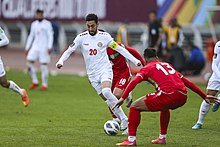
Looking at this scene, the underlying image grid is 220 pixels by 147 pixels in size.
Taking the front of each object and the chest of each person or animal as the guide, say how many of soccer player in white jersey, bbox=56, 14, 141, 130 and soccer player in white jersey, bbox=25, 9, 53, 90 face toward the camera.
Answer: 2

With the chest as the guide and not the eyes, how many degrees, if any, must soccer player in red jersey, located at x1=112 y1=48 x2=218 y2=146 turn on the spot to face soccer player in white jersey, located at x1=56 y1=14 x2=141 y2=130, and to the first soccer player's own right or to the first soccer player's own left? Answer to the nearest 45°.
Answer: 0° — they already face them

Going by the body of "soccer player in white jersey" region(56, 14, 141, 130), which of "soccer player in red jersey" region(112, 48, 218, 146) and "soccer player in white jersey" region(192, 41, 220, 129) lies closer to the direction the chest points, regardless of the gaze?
the soccer player in red jersey

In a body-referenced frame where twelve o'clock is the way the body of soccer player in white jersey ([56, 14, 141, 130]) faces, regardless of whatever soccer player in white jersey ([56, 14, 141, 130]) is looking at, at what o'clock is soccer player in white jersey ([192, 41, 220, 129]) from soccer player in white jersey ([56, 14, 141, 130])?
soccer player in white jersey ([192, 41, 220, 129]) is roughly at 9 o'clock from soccer player in white jersey ([56, 14, 141, 130]).

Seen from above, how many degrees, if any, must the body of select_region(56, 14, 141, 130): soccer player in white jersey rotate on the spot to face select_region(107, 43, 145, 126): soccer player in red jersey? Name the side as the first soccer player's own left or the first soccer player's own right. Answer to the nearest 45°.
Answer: approximately 135° to the first soccer player's own left

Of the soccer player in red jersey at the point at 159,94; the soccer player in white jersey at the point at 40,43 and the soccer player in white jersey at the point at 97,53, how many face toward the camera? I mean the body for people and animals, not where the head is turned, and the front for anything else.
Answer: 2

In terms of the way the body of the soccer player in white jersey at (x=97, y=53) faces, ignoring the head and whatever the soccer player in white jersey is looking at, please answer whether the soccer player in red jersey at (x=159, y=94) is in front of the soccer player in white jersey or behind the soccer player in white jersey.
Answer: in front

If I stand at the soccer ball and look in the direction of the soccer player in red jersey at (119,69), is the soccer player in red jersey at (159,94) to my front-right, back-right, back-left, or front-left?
back-right

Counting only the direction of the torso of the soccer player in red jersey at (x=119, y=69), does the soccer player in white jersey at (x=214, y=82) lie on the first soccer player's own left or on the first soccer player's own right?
on the first soccer player's own left

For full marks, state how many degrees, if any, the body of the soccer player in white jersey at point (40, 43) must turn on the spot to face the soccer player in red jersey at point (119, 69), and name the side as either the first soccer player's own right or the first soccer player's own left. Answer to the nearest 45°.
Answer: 0° — they already face them
